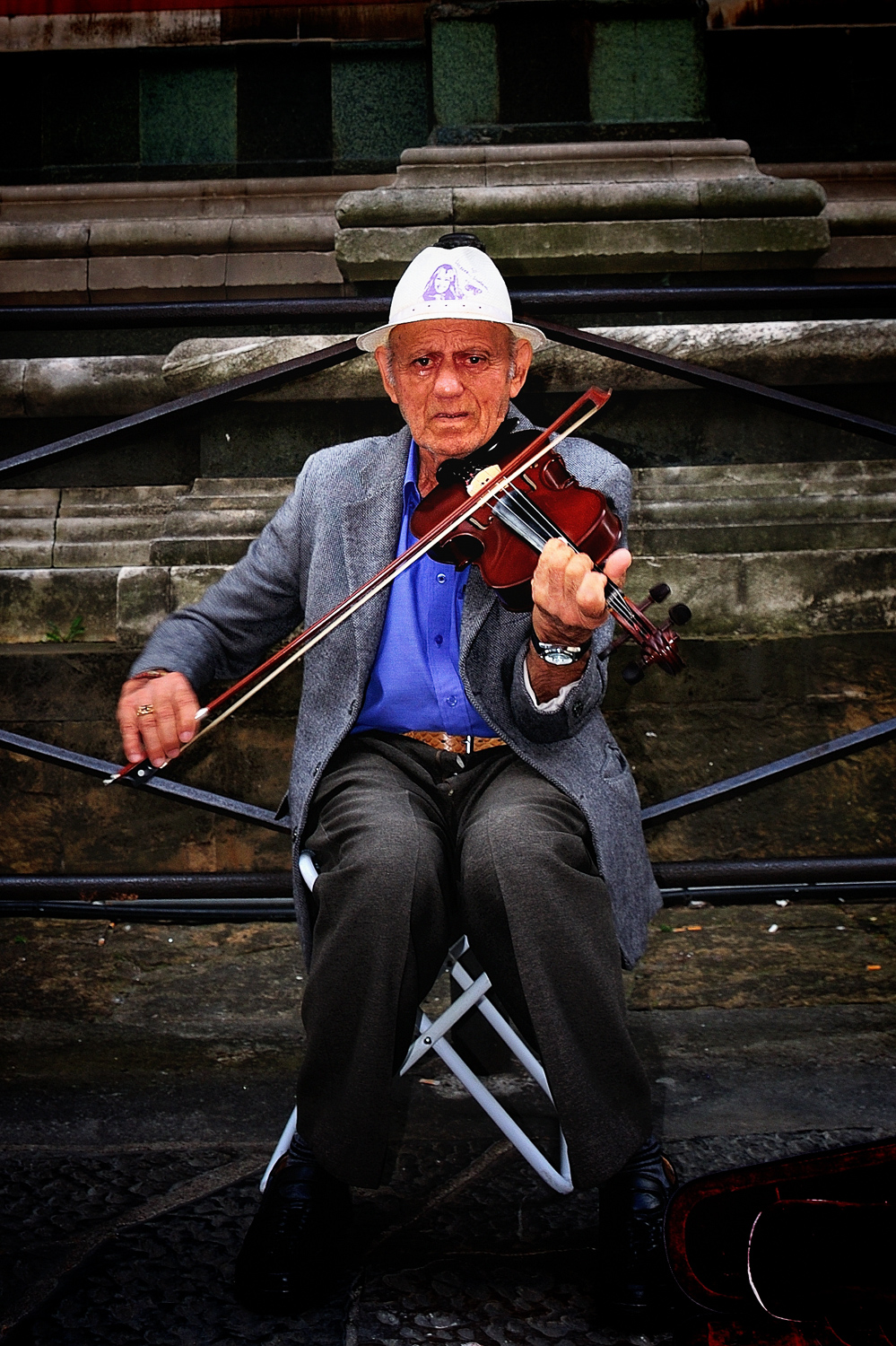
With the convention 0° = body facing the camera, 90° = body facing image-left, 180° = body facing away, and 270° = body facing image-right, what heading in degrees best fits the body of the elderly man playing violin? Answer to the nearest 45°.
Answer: approximately 0°

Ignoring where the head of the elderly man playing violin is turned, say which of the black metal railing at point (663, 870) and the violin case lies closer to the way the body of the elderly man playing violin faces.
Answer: the violin case

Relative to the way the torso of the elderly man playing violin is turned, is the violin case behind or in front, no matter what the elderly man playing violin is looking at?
in front

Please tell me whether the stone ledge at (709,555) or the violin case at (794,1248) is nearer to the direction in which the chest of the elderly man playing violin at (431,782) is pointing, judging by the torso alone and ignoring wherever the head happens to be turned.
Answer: the violin case

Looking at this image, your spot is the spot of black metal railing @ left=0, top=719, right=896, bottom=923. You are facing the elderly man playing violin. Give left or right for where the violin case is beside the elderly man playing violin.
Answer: left

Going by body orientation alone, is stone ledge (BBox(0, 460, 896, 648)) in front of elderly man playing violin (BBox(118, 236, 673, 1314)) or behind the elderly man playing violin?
behind

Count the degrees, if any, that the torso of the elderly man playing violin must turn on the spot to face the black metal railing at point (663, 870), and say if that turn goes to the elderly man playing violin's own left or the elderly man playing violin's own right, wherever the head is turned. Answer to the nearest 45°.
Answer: approximately 135° to the elderly man playing violin's own left
